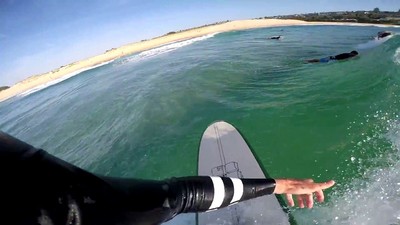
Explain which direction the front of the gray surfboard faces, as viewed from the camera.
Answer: facing away from the viewer
